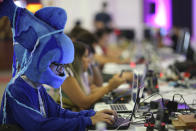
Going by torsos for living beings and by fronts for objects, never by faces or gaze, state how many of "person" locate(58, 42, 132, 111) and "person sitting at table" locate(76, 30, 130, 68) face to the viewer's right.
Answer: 2

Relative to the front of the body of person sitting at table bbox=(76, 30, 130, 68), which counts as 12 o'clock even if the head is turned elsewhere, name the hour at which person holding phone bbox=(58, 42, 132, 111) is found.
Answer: The person holding phone is roughly at 3 o'clock from the person sitting at table.

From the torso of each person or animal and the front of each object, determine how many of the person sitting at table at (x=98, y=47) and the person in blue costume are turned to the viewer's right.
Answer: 2

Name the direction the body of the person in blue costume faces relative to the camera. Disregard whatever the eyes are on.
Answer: to the viewer's right

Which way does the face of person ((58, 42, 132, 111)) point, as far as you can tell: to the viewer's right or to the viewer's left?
to the viewer's right

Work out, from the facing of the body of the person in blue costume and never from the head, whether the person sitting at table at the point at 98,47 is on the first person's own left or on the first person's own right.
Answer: on the first person's own left

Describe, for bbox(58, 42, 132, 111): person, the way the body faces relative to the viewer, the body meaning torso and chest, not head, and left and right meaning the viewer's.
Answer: facing to the right of the viewer

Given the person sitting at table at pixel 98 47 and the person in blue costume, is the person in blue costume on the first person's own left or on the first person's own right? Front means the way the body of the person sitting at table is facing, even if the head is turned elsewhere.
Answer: on the first person's own right

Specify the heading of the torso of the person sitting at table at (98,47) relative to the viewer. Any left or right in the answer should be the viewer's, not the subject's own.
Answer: facing to the right of the viewer

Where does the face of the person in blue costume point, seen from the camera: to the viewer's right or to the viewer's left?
to the viewer's right
